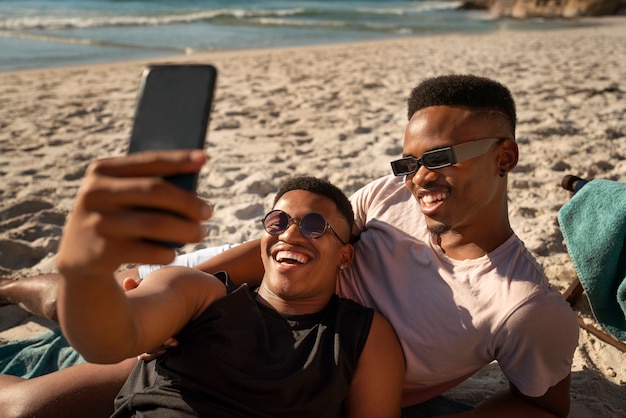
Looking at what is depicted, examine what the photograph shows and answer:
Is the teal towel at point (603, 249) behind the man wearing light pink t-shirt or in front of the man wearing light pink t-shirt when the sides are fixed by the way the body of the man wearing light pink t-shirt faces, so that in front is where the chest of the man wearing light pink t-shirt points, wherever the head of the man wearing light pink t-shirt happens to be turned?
behind

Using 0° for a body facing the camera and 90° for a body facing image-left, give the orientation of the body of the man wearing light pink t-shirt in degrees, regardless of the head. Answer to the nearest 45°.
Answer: approximately 45°
